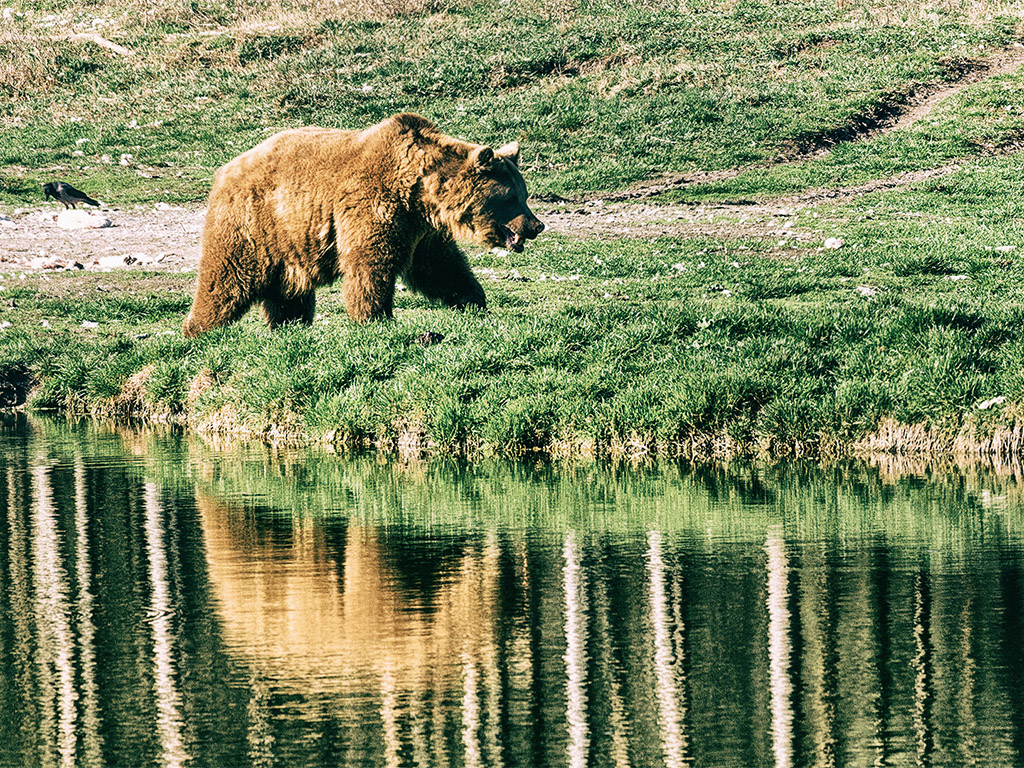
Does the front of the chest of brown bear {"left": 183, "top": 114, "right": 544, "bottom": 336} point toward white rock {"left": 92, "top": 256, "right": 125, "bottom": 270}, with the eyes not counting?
no

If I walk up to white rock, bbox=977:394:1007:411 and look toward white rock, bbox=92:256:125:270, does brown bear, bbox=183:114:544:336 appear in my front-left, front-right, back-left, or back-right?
front-left

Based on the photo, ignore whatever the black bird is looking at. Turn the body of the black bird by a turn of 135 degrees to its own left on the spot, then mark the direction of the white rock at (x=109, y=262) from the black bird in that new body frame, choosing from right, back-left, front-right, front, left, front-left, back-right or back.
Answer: front-right

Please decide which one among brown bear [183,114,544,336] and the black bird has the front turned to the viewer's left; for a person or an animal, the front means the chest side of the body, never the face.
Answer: the black bird

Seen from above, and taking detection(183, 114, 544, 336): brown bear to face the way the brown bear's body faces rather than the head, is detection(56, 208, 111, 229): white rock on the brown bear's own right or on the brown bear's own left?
on the brown bear's own left

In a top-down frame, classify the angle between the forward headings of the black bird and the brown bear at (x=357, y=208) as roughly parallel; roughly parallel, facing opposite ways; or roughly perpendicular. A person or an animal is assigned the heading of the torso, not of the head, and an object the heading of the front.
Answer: roughly parallel, facing opposite ways

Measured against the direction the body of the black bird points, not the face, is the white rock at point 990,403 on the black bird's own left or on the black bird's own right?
on the black bird's own left

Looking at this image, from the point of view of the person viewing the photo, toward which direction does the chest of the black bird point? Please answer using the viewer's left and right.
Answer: facing to the left of the viewer

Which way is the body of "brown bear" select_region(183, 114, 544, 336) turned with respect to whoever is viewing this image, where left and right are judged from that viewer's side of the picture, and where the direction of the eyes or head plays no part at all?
facing to the right of the viewer

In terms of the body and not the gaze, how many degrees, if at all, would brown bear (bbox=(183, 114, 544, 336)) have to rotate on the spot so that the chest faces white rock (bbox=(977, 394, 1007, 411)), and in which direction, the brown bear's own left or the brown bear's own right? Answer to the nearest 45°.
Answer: approximately 45° to the brown bear's own right
